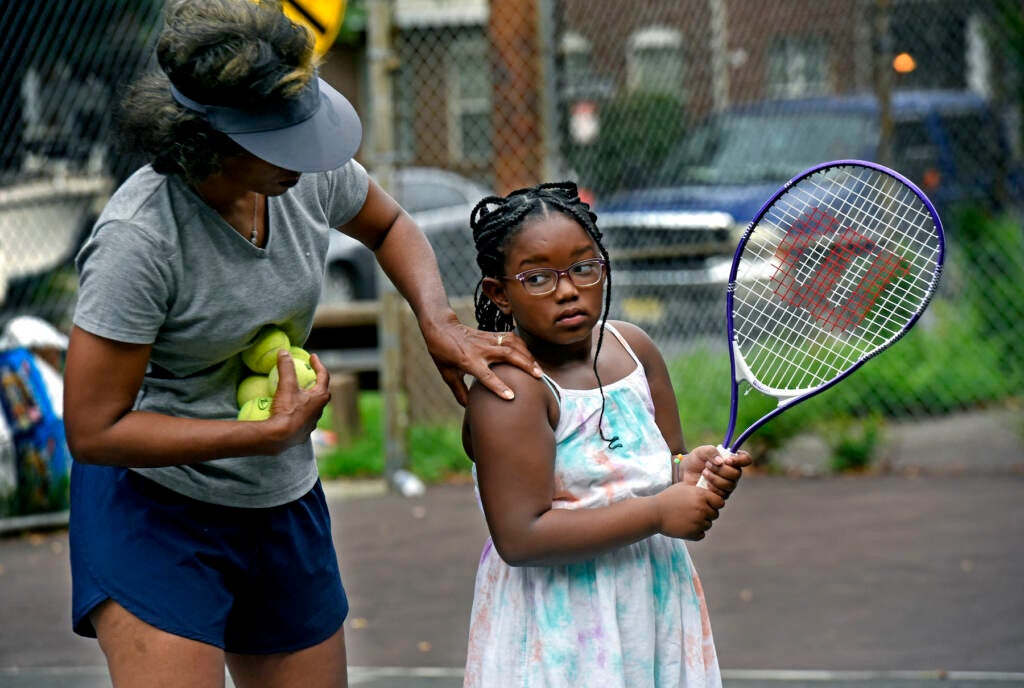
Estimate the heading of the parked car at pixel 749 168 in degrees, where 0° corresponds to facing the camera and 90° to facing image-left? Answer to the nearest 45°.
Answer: approximately 45°

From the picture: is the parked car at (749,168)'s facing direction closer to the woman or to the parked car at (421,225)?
the woman

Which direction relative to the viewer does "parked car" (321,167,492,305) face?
to the viewer's left

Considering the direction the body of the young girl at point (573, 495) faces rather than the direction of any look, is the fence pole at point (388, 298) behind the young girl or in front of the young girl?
behind

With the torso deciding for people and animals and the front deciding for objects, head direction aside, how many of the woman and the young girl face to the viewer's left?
0

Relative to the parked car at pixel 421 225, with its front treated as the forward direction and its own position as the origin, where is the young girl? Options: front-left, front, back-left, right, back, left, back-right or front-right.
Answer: left

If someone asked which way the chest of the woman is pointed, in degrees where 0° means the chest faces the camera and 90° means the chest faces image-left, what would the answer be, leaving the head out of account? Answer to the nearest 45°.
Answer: approximately 315°

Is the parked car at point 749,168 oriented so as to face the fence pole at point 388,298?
yes

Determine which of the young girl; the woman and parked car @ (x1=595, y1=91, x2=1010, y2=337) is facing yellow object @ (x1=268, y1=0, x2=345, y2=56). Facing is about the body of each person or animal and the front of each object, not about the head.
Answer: the parked car

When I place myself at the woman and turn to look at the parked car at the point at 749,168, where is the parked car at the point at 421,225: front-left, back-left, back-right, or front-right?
front-left

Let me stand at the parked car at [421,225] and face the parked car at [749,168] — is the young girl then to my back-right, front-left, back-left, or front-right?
front-right

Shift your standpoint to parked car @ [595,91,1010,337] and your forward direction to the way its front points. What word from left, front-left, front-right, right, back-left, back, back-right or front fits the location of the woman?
front-left
